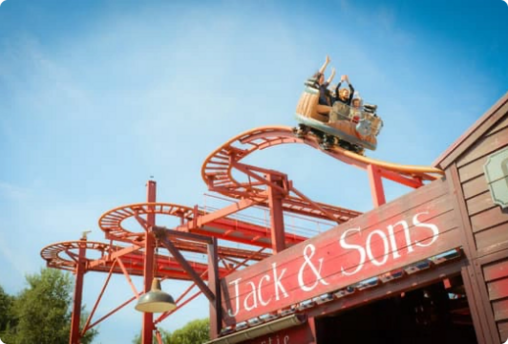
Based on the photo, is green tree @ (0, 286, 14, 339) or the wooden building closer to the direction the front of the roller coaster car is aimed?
the wooden building

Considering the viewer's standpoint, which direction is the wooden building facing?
facing the viewer and to the left of the viewer

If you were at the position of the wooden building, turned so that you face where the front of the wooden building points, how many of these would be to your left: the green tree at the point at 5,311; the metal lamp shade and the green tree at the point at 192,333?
0

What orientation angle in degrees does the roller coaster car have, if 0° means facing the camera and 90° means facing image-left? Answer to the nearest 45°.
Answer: approximately 315°

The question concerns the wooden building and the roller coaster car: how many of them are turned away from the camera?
0

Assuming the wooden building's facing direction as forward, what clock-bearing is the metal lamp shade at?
The metal lamp shade is roughly at 2 o'clock from the wooden building.

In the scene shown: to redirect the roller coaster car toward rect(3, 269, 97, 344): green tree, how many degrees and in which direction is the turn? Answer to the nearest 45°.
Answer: approximately 180°

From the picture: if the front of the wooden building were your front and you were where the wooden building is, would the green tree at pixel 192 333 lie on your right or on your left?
on your right

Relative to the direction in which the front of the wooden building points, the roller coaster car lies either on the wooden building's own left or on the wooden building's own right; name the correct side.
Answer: on the wooden building's own right
